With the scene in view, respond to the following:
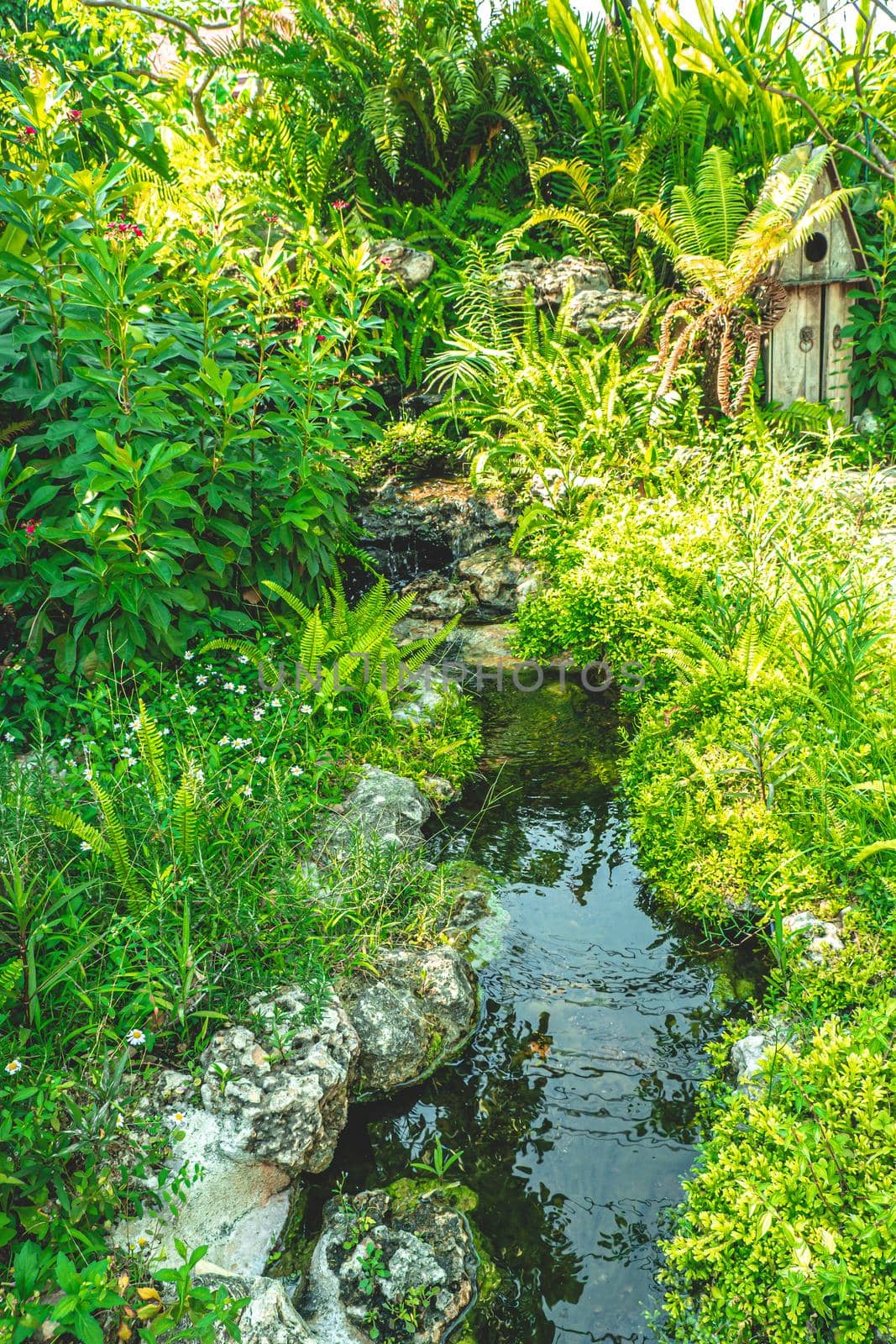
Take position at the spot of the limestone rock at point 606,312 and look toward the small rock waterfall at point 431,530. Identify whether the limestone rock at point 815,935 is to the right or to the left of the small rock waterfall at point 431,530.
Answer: left

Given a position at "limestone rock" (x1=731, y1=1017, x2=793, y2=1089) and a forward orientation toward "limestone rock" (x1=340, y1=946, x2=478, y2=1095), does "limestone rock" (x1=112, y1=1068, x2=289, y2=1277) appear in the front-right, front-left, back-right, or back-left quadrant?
front-left

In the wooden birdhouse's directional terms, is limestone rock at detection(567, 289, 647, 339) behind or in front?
behind

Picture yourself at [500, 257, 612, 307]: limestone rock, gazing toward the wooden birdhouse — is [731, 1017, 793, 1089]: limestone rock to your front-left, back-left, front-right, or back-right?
front-right

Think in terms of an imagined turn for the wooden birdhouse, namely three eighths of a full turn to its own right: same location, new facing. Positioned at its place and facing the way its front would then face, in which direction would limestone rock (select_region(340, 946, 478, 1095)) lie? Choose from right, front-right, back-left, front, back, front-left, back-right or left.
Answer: left

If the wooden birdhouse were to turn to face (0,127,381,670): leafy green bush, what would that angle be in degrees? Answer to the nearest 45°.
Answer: approximately 90° to its right

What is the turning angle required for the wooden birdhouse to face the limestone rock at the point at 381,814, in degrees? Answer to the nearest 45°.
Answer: approximately 45° to its right

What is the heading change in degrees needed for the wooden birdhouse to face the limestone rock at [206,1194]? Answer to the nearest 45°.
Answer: approximately 45° to its right

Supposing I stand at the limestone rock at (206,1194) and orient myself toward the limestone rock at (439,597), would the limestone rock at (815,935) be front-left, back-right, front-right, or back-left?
front-right

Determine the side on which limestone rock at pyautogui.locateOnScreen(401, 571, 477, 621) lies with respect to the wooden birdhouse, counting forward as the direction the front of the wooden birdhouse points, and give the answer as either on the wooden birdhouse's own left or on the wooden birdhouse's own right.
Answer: on the wooden birdhouse's own right

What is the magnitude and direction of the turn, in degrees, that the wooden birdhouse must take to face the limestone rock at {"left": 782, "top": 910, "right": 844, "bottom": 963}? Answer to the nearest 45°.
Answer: approximately 45° to its right

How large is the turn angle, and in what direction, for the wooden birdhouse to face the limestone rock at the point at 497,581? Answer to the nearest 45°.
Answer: approximately 90° to its right

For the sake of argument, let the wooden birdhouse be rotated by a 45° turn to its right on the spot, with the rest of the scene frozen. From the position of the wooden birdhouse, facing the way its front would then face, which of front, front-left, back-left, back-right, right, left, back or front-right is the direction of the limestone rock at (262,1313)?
front

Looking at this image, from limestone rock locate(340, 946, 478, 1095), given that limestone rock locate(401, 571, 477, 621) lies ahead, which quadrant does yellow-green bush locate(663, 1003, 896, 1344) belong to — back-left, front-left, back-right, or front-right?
back-right

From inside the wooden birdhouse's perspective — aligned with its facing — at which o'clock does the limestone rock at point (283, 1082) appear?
The limestone rock is roughly at 2 o'clock from the wooden birdhouse.

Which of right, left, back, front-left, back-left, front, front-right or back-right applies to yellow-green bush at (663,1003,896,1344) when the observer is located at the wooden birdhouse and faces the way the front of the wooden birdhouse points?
front-right

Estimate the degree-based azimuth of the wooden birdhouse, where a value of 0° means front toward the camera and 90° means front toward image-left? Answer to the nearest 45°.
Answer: approximately 315°
